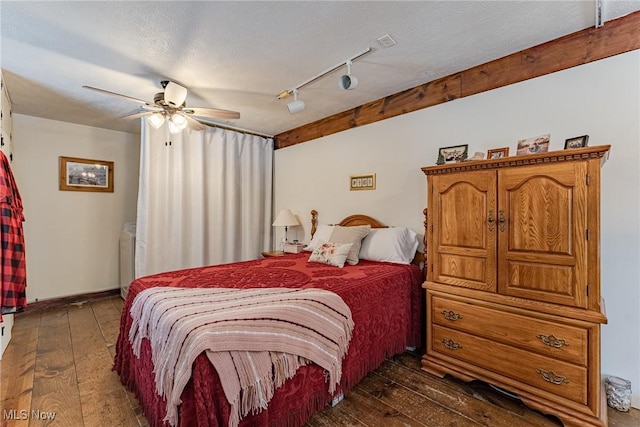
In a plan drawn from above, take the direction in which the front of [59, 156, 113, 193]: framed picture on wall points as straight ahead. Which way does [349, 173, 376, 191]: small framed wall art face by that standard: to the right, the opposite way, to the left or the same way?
to the right

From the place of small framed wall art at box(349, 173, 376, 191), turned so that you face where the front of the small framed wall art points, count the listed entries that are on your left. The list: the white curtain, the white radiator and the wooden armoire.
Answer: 1

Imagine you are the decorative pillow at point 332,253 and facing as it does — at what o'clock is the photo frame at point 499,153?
The photo frame is roughly at 8 o'clock from the decorative pillow.

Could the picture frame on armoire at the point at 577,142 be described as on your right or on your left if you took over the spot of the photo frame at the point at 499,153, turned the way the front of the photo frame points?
on your left

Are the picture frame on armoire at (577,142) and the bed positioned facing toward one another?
no

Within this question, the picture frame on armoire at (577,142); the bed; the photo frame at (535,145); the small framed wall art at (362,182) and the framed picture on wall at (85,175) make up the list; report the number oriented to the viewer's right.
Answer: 0

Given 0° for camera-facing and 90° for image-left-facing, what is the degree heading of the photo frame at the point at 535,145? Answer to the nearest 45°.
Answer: approximately 45°

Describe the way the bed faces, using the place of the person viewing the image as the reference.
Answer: facing the viewer and to the left of the viewer

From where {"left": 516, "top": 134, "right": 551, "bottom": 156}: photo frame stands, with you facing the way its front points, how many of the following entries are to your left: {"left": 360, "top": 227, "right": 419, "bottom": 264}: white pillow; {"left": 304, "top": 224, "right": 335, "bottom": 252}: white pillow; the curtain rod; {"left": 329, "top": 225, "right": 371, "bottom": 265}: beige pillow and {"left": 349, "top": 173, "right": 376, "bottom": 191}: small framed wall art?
0

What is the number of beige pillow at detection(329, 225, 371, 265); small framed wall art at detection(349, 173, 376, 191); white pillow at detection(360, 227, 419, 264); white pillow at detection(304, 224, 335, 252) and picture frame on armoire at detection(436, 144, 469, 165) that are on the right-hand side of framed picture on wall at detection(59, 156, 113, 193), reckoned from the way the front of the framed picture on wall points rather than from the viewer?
0

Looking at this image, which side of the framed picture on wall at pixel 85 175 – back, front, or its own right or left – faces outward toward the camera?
front

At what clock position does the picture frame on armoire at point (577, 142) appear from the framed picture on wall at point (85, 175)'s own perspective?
The picture frame on armoire is roughly at 11 o'clock from the framed picture on wall.

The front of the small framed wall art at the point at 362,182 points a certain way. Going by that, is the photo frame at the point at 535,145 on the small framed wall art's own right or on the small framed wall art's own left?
on the small framed wall art's own left

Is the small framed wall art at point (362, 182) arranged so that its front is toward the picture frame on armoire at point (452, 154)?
no

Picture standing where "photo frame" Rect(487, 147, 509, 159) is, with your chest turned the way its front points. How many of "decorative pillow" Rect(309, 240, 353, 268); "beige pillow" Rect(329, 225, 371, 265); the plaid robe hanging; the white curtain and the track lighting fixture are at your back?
0

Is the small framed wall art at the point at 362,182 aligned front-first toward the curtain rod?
no

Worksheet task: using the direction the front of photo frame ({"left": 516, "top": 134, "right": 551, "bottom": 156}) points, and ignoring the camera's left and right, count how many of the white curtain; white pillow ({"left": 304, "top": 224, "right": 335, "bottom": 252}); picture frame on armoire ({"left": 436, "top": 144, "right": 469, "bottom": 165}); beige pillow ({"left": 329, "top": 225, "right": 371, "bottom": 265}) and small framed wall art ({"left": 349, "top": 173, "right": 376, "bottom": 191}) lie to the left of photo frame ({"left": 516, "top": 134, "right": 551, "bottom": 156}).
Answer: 0

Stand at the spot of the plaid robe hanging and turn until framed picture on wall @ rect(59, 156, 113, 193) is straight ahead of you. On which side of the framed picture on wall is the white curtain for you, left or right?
right

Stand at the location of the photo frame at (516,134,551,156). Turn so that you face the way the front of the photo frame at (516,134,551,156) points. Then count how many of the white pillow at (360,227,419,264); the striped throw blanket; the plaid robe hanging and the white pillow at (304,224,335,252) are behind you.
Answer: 0
